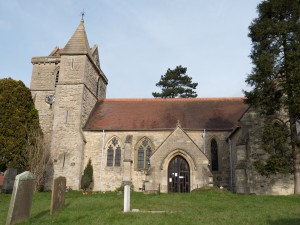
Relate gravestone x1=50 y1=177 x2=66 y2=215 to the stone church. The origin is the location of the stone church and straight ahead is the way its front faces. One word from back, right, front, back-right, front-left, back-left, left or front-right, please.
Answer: front

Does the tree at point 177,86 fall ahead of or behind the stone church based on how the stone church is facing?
behind

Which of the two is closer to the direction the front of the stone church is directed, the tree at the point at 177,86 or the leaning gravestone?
the leaning gravestone

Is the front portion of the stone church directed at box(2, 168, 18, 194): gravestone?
no

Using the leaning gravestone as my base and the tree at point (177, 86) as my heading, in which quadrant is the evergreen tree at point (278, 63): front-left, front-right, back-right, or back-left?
front-right

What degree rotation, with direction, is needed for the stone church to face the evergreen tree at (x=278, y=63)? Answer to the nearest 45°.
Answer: approximately 45° to its left

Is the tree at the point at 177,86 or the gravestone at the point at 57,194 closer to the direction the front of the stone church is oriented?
the gravestone

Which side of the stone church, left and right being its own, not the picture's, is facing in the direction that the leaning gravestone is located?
front

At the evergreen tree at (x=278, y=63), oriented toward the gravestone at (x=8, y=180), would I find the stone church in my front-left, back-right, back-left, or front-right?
front-right

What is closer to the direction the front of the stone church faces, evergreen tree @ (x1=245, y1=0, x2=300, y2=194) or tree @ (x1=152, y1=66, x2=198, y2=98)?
the evergreen tree

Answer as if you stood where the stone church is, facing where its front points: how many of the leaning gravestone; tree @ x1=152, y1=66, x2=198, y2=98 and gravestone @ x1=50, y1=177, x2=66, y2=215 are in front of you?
2

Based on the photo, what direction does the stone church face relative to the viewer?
toward the camera

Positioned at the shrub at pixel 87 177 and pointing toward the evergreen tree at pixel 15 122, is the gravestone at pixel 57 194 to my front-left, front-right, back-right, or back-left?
front-left
